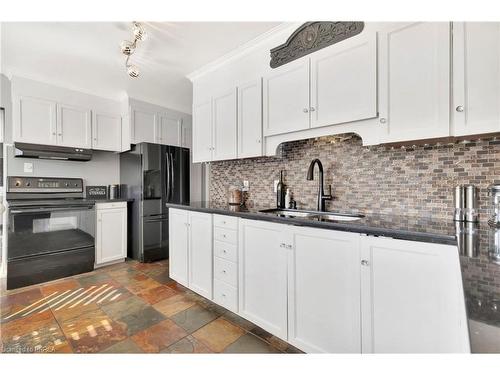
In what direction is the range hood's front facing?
toward the camera

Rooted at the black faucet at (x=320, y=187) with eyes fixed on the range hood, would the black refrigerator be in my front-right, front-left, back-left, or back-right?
front-right

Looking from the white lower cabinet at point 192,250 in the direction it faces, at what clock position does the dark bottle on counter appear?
The dark bottle on counter is roughly at 8 o'clock from the white lower cabinet.

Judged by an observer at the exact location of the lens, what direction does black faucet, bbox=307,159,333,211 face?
facing the viewer and to the left of the viewer

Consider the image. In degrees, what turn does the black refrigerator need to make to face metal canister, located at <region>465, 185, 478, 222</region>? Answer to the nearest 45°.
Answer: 0° — it already faces it

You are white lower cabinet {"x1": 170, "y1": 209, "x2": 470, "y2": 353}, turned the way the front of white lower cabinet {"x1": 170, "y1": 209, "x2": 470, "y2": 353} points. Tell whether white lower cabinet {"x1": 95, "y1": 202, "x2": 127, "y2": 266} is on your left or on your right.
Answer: on your right

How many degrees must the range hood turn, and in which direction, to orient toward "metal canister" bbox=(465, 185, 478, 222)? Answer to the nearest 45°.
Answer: approximately 45° to its left

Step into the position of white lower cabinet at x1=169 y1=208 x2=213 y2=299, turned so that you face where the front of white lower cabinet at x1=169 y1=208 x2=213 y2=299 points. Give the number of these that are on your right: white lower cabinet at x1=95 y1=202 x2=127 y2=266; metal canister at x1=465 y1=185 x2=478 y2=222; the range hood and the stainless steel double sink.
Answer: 2

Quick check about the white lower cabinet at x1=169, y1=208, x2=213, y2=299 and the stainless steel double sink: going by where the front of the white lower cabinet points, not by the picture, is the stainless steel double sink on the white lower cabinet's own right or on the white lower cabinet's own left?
on the white lower cabinet's own left

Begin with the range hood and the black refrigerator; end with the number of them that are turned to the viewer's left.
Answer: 0

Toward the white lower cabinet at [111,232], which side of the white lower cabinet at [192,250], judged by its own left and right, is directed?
right

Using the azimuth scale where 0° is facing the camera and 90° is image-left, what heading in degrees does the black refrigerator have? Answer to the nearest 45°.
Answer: approximately 315°

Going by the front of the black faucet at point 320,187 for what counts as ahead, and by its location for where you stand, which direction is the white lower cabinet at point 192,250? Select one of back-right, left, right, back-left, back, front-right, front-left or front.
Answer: front-right

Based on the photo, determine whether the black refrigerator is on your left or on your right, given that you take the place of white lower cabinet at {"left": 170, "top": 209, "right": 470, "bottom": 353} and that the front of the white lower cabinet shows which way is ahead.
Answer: on your right
